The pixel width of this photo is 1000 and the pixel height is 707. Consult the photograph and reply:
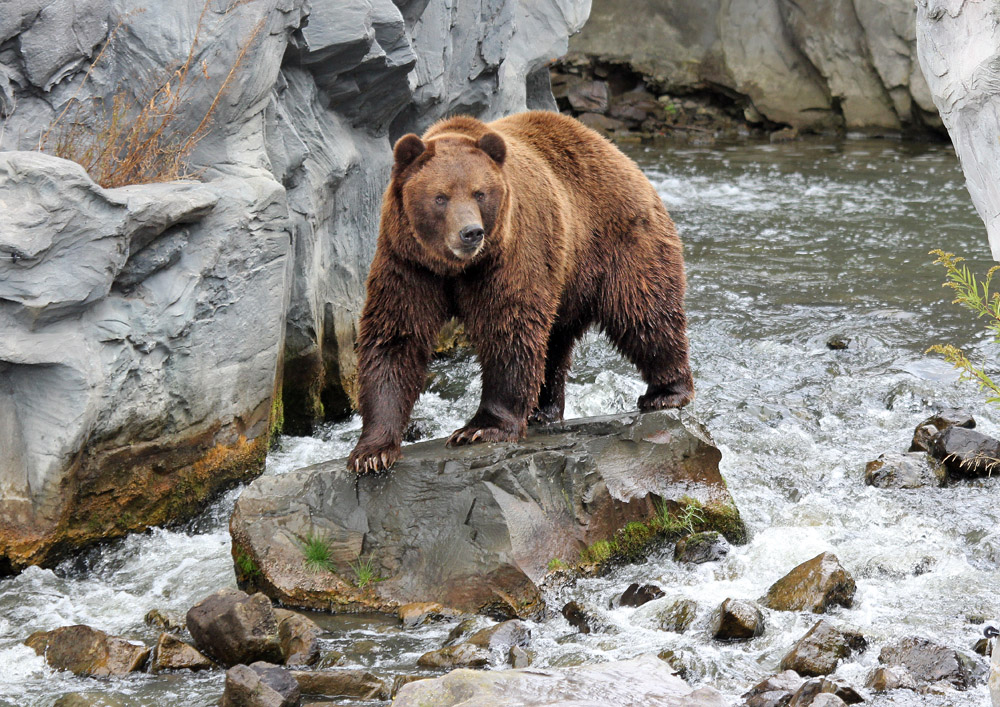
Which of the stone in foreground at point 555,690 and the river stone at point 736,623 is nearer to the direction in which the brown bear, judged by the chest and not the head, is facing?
the stone in foreground

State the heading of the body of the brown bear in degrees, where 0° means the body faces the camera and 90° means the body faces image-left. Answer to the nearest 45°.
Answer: approximately 45°

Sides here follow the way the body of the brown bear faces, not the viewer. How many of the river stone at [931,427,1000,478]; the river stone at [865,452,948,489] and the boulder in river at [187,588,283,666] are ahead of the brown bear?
1

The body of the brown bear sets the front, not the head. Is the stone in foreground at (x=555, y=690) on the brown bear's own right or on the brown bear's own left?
on the brown bear's own left

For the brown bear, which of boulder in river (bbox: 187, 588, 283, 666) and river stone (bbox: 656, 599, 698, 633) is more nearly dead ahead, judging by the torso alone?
the boulder in river

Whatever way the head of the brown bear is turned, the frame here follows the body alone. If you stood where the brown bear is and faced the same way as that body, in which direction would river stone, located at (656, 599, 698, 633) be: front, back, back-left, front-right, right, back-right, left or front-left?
left

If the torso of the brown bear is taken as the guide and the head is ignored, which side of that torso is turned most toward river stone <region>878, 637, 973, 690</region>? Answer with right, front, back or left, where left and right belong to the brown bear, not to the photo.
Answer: left

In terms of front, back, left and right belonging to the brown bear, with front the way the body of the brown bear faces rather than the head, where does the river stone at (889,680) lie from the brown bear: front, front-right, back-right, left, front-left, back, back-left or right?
left

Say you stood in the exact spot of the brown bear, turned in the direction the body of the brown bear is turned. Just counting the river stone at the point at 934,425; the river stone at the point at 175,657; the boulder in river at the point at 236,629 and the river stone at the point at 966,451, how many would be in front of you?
2

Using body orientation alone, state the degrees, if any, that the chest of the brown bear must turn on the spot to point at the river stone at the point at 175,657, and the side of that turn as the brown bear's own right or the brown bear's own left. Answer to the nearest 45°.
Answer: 0° — it already faces it

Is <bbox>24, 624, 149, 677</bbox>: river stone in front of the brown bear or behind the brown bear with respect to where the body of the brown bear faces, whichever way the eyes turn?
in front

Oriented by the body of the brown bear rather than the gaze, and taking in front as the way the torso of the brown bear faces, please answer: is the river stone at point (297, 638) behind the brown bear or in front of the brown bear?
in front
